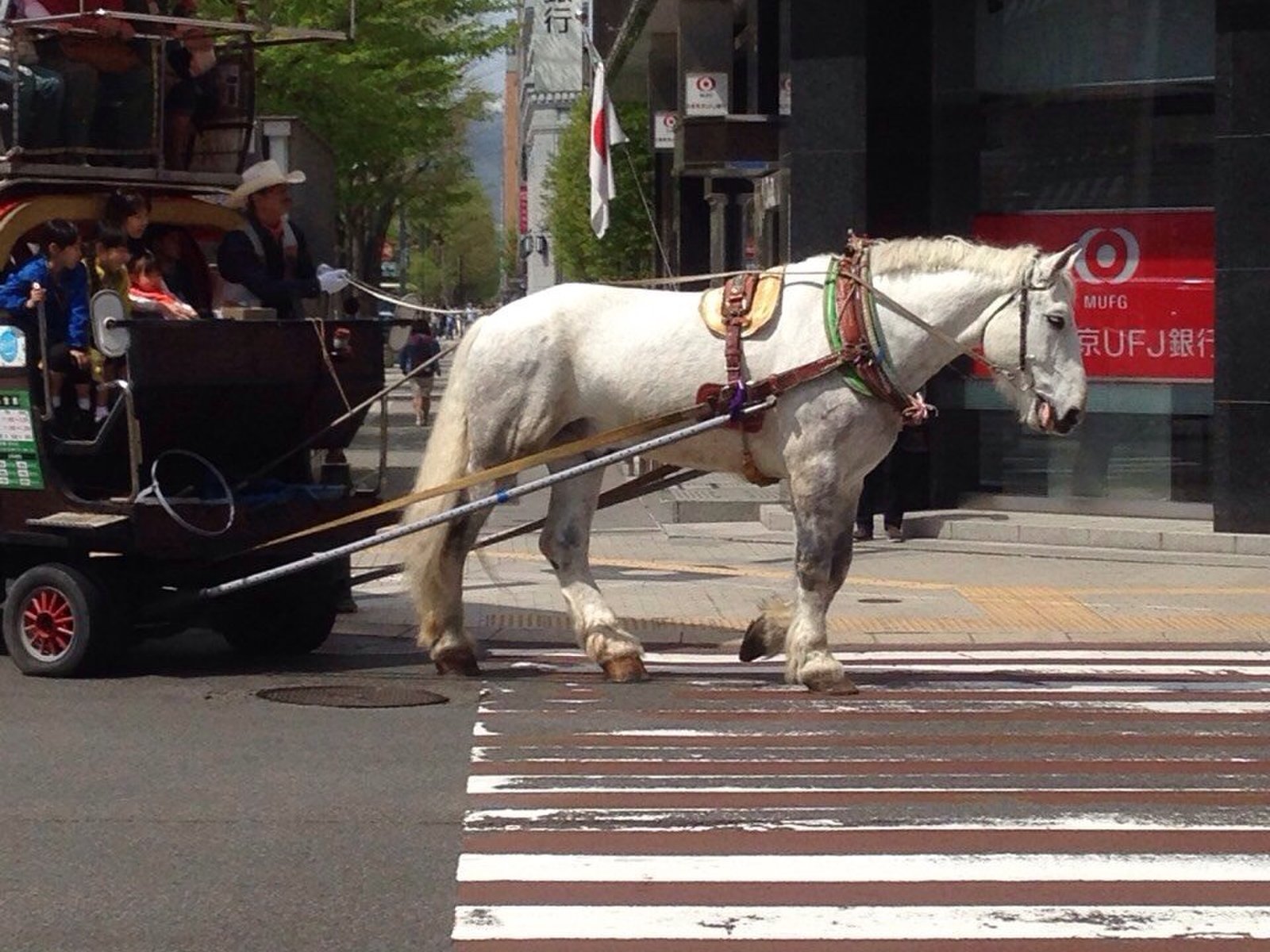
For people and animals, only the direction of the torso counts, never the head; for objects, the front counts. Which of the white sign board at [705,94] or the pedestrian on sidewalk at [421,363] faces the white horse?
the white sign board

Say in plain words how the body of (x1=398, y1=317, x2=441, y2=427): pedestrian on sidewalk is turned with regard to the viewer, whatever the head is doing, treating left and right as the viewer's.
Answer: facing away from the viewer

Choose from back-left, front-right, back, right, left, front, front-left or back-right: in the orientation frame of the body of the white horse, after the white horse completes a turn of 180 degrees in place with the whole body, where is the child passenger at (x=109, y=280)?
front

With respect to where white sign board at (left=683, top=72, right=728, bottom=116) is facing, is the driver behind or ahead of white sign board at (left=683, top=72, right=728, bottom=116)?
ahead

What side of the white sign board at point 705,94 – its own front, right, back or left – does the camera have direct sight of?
front

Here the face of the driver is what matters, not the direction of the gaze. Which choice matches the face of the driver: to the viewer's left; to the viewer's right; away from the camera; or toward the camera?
to the viewer's right

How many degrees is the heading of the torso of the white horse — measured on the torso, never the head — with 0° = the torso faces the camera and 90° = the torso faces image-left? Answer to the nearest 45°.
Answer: approximately 270°

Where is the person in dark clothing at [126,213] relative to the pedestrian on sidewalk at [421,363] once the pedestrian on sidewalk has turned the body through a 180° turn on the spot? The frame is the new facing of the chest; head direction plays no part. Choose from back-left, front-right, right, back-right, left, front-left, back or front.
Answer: front

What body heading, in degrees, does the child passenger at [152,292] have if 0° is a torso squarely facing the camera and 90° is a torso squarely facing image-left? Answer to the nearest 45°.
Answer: approximately 315°

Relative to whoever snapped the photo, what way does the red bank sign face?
facing the viewer

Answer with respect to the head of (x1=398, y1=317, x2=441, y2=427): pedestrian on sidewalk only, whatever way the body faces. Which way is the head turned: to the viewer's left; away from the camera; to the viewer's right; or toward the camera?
away from the camera
